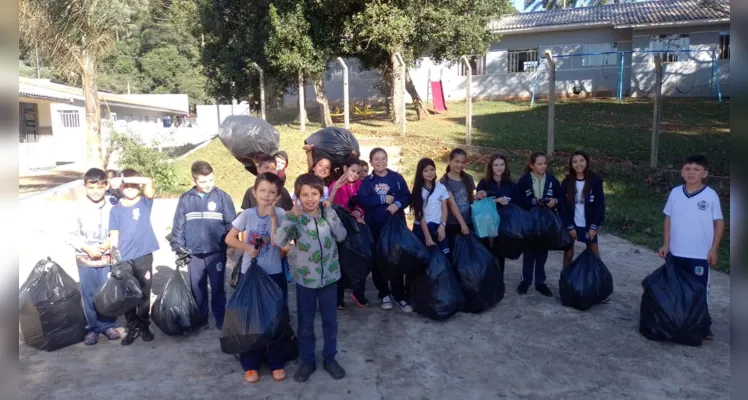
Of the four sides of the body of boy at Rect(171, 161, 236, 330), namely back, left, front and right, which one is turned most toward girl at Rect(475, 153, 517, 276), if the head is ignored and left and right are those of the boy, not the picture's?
left

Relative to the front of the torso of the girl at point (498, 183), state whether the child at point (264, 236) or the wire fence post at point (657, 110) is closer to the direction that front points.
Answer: the child

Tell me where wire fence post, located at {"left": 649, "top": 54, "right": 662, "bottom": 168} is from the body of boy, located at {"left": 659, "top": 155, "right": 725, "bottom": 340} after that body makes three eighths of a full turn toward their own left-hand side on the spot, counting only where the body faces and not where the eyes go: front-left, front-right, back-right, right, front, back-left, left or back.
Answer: front-left

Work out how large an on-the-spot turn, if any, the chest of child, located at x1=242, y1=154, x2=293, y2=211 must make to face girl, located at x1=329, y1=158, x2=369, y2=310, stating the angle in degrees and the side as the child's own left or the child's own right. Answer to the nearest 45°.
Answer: approximately 90° to the child's own left

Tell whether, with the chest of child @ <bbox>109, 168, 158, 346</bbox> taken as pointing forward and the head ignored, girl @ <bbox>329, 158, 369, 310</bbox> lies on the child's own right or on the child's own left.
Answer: on the child's own left

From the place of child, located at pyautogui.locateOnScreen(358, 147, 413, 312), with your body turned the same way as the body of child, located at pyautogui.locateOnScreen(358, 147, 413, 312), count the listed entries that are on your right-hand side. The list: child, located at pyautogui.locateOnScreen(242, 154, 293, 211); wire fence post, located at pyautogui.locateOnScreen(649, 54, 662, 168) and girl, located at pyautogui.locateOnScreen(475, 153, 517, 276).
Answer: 1

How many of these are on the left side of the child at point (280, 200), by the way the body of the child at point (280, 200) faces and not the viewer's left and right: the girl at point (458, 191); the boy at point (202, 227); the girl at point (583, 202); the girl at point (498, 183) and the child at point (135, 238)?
3

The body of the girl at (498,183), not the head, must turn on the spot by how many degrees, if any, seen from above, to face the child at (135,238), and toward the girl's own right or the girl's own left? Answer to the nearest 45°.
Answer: approximately 45° to the girl's own right
